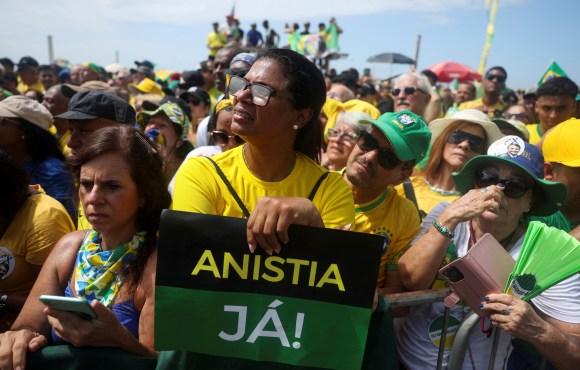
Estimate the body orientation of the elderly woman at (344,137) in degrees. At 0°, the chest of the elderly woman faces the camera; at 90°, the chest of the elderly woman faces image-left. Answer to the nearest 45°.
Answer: approximately 45°

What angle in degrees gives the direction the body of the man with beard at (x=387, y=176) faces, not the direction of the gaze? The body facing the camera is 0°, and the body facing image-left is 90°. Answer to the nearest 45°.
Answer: approximately 45°

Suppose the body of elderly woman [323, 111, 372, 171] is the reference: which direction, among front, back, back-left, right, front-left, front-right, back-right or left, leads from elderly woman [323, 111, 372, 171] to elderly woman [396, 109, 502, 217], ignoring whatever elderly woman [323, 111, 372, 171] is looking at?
back-left

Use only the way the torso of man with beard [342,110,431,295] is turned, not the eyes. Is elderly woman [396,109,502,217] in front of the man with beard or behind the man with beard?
behind

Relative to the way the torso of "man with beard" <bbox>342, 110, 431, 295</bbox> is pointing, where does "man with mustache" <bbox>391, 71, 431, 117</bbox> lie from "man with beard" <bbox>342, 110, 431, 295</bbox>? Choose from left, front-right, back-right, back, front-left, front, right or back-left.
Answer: back-right

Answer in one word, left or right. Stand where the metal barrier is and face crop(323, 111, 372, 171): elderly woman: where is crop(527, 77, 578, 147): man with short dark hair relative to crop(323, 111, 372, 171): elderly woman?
right

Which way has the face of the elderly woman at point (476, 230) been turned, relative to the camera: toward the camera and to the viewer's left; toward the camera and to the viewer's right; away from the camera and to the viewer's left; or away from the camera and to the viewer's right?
toward the camera and to the viewer's left

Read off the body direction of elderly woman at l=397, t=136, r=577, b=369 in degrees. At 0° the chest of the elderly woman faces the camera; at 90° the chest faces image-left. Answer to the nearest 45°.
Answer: approximately 0°

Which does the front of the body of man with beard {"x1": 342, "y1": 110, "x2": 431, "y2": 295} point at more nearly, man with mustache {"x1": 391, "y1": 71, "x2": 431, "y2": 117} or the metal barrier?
the metal barrier
